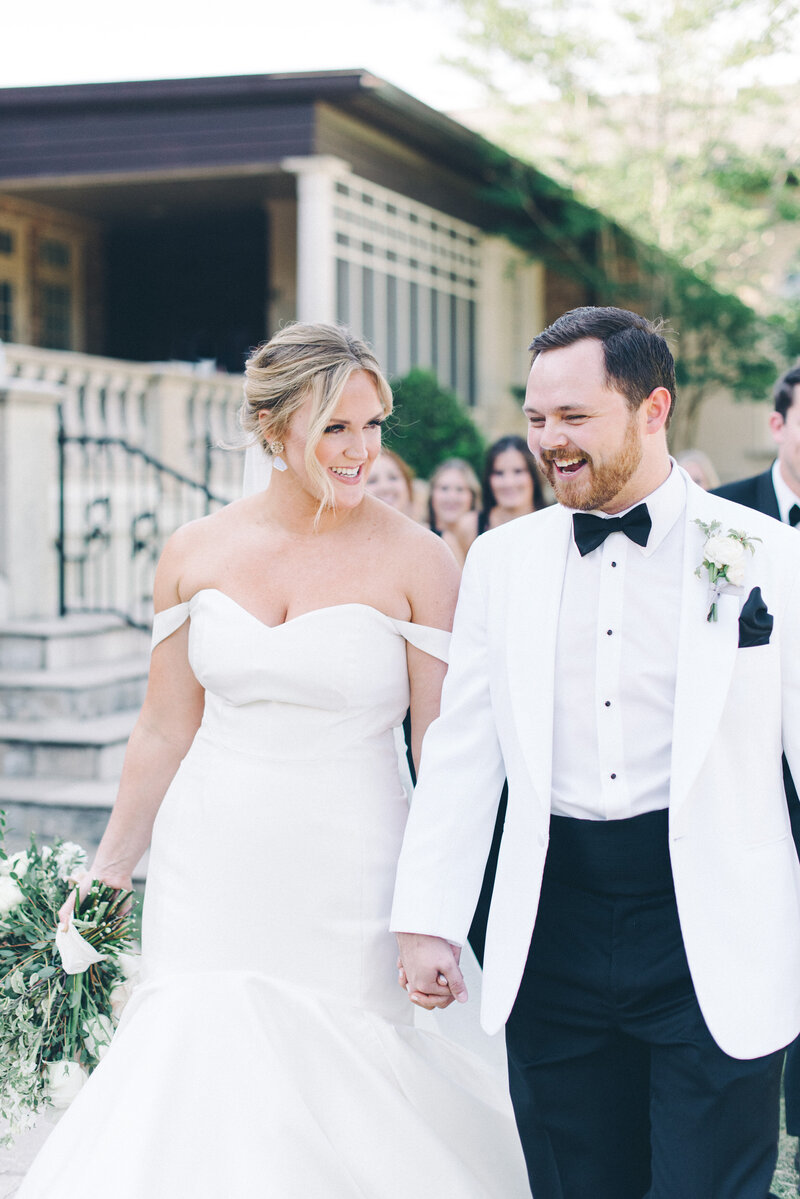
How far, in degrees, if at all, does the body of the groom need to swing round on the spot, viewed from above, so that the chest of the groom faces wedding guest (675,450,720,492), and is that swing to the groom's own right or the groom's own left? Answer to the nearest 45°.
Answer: approximately 180°

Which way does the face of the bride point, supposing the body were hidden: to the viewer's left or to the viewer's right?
to the viewer's right

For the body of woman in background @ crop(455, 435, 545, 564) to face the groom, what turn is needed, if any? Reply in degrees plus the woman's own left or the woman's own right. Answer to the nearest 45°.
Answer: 0° — they already face them

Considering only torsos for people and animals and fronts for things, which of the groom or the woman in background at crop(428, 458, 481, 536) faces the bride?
the woman in background

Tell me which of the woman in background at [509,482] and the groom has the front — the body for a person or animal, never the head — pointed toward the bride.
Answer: the woman in background
